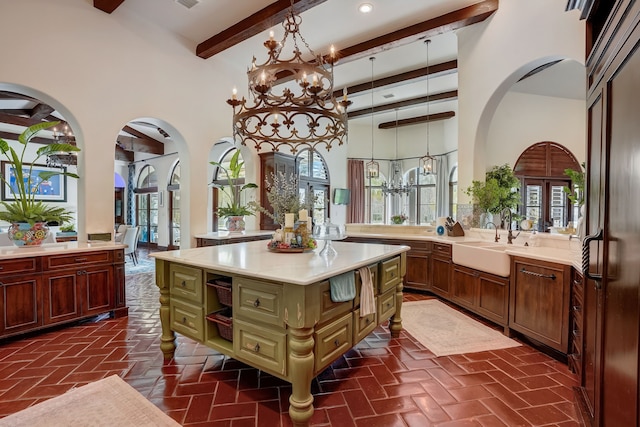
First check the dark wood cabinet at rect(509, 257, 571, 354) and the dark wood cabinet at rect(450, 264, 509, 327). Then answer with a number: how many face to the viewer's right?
0

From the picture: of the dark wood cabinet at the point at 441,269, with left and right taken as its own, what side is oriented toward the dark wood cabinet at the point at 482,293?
left

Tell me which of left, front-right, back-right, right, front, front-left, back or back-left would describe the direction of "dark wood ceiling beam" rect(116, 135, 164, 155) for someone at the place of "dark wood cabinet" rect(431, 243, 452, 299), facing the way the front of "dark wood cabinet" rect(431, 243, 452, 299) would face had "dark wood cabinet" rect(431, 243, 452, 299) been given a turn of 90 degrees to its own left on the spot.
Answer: back-right

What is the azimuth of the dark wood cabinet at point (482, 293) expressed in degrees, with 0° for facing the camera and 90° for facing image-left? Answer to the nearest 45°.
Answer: approximately 45°

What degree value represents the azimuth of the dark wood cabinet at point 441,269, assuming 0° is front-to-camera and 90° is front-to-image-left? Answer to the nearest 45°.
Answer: approximately 45°

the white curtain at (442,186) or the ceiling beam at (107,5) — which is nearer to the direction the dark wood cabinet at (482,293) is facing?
the ceiling beam

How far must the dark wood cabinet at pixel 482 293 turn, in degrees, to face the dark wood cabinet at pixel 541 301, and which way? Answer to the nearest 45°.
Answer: approximately 90° to its left

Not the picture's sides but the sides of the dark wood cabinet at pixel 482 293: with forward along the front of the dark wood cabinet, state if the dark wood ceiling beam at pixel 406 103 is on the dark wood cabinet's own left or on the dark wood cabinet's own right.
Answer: on the dark wood cabinet's own right

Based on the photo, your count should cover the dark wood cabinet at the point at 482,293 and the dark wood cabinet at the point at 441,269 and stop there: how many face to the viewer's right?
0

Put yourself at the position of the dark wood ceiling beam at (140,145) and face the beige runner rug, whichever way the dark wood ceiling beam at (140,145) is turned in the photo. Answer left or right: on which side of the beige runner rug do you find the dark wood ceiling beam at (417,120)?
left

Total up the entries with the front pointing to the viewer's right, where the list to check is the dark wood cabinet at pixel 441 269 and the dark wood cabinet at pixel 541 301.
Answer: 0

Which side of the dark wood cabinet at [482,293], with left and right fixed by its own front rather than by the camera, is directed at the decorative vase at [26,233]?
front

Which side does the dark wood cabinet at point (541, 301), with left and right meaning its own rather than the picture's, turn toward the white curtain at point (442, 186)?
right

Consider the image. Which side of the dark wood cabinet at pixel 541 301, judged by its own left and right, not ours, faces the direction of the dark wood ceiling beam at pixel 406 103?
right
